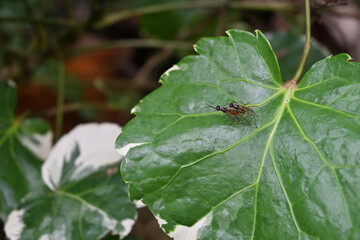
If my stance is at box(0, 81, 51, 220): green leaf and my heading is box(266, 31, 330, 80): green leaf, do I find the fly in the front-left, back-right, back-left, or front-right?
front-right

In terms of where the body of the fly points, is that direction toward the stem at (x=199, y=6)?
no

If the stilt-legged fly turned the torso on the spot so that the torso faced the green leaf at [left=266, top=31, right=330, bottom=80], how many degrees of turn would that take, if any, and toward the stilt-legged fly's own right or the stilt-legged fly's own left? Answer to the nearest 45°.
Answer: approximately 90° to the stilt-legged fly's own right

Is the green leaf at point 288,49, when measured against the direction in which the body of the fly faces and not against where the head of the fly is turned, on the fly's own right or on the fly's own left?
on the fly's own right

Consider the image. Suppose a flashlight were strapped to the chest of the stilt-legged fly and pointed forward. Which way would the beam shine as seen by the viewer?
to the viewer's left

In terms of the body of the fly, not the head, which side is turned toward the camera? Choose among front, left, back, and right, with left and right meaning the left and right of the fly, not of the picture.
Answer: left
